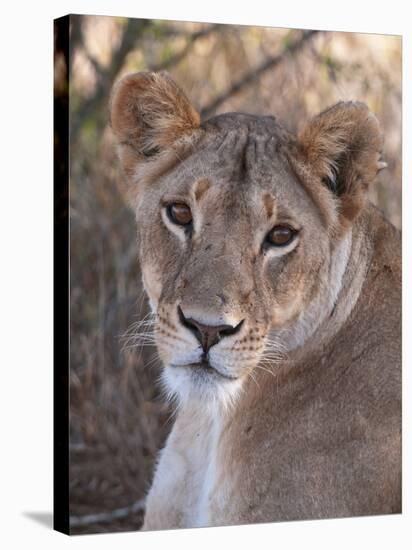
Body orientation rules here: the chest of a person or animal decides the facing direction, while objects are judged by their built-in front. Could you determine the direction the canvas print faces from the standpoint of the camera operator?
facing the viewer and to the right of the viewer
